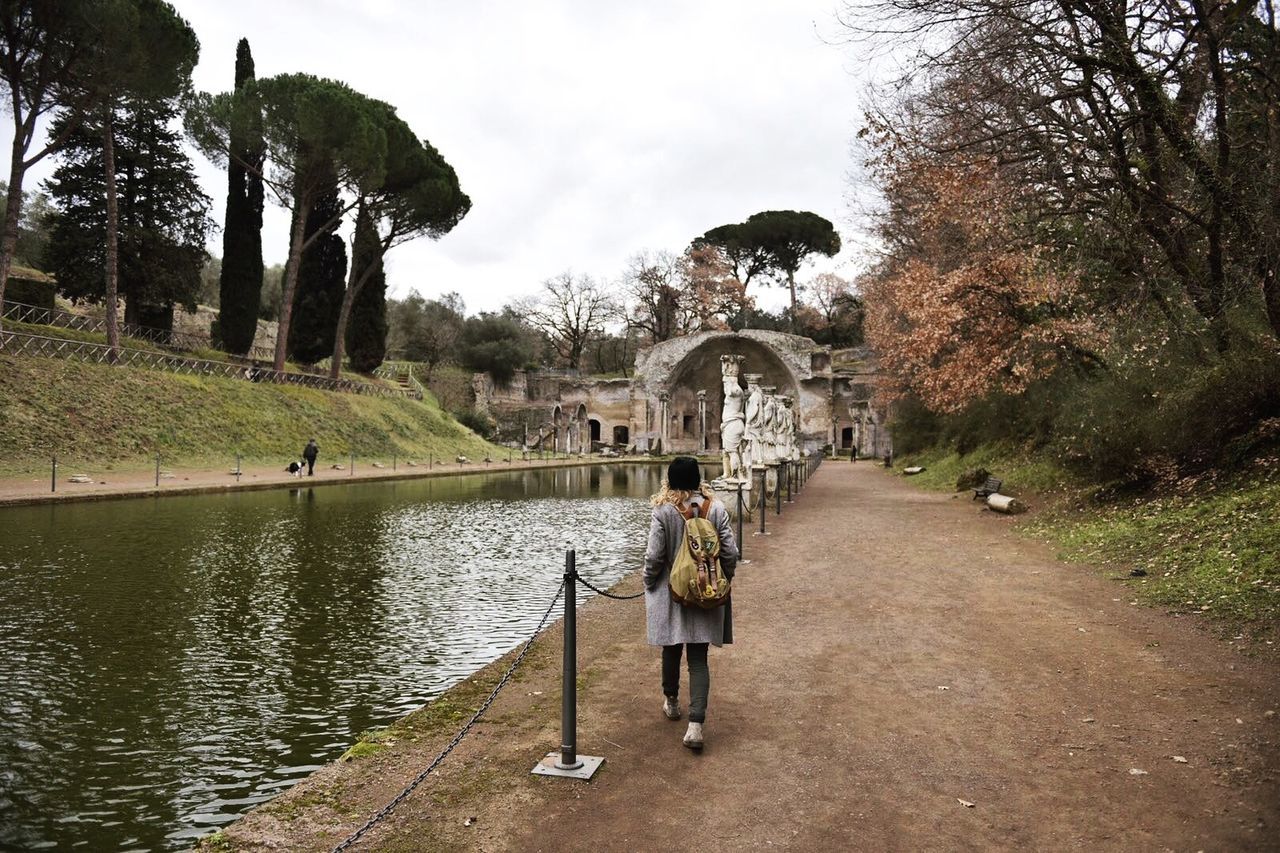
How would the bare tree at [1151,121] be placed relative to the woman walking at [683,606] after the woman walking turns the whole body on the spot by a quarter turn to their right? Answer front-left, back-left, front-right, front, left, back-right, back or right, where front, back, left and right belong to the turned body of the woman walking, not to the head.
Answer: front-left

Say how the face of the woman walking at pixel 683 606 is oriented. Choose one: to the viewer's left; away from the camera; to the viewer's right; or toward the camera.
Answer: away from the camera

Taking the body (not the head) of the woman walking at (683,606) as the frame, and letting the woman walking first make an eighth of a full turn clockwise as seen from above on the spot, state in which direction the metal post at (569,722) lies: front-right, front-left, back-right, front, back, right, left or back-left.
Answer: back

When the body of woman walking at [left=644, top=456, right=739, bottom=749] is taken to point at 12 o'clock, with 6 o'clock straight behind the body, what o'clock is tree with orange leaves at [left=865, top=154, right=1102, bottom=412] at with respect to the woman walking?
The tree with orange leaves is roughly at 1 o'clock from the woman walking.

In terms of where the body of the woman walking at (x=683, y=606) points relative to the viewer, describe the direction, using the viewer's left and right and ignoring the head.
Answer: facing away from the viewer

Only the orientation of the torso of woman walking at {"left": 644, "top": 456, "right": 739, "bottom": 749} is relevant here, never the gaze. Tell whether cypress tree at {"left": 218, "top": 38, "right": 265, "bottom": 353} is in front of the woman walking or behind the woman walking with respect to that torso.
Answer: in front

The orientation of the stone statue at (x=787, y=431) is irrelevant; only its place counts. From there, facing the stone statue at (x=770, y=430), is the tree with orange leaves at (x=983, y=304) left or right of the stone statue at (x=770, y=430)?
left

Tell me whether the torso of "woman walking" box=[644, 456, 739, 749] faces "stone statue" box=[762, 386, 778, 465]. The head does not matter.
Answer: yes

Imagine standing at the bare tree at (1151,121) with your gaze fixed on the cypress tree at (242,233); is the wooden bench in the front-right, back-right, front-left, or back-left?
front-right

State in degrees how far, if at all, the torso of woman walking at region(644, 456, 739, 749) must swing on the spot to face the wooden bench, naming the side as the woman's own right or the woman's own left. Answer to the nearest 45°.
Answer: approximately 45° to the woman's own right

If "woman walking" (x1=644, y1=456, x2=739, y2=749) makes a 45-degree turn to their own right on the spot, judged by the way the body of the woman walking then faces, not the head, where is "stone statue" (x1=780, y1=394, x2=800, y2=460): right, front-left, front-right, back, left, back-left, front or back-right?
front-left

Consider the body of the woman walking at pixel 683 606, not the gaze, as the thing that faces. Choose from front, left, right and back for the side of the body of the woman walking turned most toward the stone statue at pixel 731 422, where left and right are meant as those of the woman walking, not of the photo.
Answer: front

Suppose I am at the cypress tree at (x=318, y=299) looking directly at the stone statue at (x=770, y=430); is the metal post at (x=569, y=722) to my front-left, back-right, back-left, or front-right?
front-right

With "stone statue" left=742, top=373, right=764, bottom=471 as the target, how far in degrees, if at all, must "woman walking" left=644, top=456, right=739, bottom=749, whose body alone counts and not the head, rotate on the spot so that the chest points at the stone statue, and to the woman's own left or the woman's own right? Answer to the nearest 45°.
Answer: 0° — they already face it

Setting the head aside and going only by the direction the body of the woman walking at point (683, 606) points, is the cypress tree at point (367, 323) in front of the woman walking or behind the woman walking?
in front
